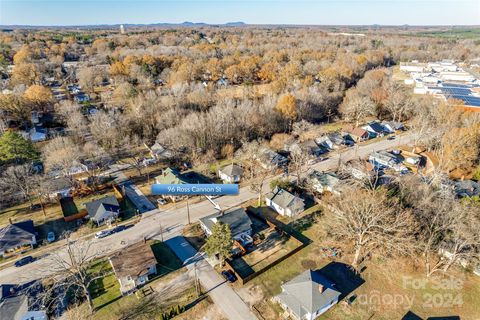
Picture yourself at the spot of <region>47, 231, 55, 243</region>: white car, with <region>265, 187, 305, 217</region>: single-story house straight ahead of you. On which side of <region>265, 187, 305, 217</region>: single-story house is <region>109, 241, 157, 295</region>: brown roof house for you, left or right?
right

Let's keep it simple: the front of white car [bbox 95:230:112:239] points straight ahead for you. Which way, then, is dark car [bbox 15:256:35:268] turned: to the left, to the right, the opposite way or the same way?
the same way

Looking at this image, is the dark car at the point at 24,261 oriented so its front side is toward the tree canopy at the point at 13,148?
no

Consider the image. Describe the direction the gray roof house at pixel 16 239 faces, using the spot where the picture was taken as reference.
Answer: facing the viewer and to the right of the viewer

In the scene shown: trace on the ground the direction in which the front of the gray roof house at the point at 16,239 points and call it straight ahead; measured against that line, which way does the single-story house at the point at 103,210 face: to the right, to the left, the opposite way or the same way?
the same way

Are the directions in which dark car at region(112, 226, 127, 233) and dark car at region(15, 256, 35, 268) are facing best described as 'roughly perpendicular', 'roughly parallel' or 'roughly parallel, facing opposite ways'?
roughly parallel

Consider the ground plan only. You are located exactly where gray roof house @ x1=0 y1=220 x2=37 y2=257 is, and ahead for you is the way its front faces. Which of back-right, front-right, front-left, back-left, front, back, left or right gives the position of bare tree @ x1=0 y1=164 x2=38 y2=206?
back-left

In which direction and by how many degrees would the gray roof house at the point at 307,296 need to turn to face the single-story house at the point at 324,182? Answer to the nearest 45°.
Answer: approximately 135° to its right

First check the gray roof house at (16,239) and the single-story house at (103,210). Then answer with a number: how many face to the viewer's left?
0

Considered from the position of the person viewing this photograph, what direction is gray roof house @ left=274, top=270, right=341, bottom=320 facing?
facing the viewer and to the left of the viewer

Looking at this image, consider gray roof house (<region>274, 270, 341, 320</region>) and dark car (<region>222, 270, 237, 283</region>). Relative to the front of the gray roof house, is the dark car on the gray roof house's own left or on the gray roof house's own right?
on the gray roof house's own right

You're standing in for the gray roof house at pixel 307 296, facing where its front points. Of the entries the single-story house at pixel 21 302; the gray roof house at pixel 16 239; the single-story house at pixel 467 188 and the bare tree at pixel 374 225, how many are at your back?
2
